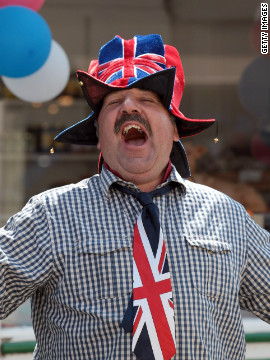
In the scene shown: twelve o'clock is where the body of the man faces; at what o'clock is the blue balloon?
The blue balloon is roughly at 5 o'clock from the man.

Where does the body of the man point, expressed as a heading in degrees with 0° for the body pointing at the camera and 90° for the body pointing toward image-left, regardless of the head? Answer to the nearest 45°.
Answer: approximately 0°

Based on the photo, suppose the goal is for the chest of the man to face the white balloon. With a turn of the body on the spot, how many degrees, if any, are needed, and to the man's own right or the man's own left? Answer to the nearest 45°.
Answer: approximately 180°
